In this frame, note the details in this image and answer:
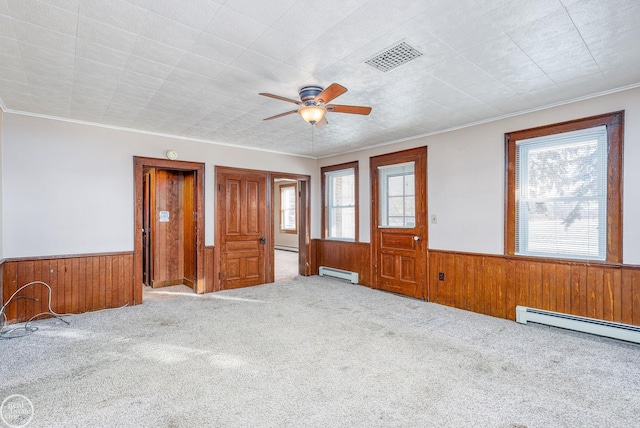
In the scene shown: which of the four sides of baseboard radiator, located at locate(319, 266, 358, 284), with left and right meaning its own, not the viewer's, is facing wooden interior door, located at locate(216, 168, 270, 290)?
front

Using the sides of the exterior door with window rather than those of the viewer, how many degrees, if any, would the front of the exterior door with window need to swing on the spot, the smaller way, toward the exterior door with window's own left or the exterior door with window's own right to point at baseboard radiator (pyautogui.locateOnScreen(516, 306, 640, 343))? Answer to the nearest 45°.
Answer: approximately 90° to the exterior door with window's own left

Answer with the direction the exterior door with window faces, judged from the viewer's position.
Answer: facing the viewer and to the left of the viewer

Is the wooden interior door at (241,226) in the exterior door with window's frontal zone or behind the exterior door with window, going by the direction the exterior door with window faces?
frontal zone

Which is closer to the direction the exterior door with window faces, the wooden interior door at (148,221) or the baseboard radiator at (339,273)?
the wooden interior door

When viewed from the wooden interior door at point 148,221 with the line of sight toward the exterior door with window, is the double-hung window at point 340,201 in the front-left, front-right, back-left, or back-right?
front-left

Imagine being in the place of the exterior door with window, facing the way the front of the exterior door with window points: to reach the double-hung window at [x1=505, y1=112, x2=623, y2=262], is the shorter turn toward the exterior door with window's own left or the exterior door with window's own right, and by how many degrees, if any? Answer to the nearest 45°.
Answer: approximately 90° to the exterior door with window's own left

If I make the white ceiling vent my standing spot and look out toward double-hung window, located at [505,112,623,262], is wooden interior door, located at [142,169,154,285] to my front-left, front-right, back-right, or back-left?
back-left

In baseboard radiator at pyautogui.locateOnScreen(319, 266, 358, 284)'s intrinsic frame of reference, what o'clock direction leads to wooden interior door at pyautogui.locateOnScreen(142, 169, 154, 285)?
The wooden interior door is roughly at 1 o'clock from the baseboard radiator.

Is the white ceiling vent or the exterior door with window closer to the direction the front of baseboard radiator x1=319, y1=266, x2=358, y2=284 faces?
the white ceiling vent

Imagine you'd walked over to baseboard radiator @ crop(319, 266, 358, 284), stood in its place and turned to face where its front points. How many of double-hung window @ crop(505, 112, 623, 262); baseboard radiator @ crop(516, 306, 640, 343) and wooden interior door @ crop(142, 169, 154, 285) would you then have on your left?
2

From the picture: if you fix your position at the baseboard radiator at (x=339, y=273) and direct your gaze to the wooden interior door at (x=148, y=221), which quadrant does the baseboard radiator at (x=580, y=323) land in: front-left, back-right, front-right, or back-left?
back-left

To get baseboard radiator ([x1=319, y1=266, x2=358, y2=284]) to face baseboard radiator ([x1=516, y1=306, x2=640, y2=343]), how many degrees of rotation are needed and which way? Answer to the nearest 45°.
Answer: approximately 90° to its left

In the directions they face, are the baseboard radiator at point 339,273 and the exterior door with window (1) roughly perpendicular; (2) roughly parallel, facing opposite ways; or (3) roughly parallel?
roughly parallel

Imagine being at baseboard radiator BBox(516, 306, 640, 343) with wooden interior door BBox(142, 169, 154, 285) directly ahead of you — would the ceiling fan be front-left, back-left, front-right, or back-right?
front-left

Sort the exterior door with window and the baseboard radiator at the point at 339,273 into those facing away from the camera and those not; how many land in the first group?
0

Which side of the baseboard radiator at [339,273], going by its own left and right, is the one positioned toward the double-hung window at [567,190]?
left
